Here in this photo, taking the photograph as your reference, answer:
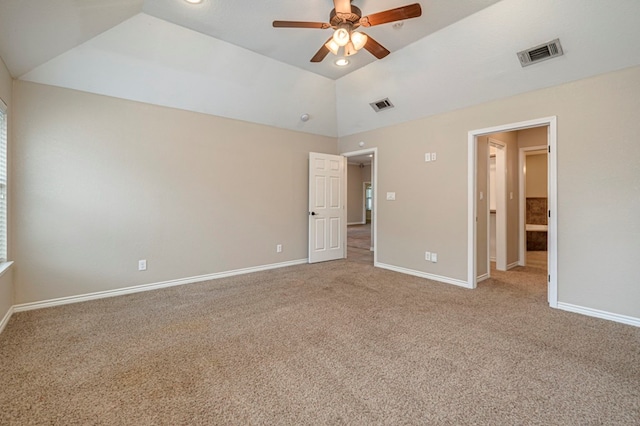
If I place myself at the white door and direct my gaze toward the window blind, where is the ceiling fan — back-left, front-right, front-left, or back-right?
front-left

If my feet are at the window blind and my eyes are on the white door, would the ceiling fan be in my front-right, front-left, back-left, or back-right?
front-right

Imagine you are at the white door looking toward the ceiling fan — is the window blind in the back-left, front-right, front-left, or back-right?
front-right

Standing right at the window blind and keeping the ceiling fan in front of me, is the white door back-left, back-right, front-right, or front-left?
front-left

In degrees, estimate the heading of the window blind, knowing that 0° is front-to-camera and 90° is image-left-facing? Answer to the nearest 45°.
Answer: approximately 270°

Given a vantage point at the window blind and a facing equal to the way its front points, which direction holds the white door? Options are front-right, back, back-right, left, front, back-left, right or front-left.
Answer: front
